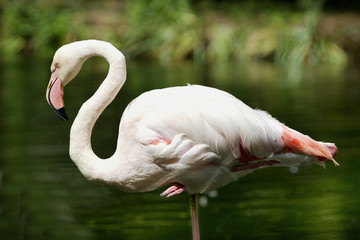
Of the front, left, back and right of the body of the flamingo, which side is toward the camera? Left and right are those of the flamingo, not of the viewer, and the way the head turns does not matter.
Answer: left
